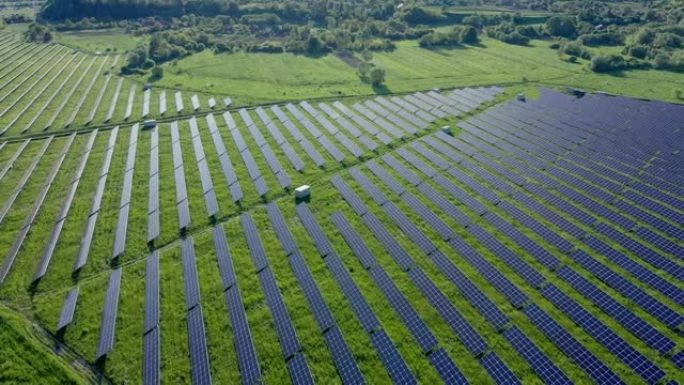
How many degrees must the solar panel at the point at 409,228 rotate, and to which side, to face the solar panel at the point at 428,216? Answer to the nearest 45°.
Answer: approximately 180°

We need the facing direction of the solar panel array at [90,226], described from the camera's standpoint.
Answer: facing to the left of the viewer

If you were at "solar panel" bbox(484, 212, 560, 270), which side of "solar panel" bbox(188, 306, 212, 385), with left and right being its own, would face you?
back

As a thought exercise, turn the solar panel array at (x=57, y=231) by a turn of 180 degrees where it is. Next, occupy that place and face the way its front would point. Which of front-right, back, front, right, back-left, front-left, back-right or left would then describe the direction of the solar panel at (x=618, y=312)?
front-right

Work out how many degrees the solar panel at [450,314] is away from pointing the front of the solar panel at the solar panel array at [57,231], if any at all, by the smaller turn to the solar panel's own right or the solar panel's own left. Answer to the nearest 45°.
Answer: approximately 45° to the solar panel's own right

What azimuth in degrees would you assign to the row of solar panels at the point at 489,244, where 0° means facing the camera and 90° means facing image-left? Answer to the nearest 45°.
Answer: approximately 45°

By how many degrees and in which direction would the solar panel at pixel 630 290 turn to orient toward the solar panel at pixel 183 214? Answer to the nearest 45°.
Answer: approximately 45° to its right

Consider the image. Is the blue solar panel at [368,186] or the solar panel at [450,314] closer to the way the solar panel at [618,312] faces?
the solar panel

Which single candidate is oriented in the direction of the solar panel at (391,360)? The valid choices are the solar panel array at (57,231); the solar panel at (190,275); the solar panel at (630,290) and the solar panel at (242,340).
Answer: the solar panel at (630,290)
